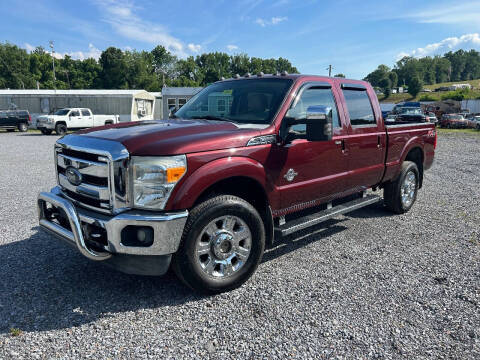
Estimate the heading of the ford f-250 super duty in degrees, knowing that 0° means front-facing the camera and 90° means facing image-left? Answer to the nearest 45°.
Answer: approximately 45°

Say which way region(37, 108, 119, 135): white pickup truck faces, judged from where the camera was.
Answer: facing the viewer and to the left of the viewer

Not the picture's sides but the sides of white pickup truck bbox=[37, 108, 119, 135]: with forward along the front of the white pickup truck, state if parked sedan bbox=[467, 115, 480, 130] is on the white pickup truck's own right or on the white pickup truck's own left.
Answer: on the white pickup truck's own left

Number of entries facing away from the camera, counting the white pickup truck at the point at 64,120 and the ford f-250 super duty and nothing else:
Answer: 0
